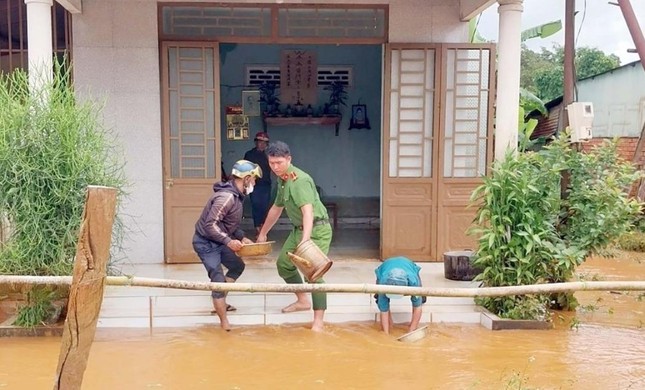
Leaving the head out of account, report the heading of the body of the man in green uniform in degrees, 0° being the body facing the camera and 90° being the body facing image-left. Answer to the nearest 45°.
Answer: approximately 45°

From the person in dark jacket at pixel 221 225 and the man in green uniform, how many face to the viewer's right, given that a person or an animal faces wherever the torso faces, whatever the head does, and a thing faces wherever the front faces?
1

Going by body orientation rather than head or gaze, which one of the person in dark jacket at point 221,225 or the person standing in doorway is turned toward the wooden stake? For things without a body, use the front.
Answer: the person standing in doorway

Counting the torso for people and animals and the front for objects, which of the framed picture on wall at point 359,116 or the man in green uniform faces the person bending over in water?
the framed picture on wall

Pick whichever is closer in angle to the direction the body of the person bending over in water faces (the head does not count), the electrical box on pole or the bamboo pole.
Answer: the bamboo pole

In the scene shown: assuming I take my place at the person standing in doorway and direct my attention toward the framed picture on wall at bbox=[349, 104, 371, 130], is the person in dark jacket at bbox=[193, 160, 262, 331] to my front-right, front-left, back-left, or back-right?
back-right

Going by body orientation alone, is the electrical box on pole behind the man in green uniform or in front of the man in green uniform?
behind

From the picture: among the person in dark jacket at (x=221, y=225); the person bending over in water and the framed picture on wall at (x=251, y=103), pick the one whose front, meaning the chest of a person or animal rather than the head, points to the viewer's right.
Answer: the person in dark jacket

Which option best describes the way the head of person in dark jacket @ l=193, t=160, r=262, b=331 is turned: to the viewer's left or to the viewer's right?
to the viewer's right

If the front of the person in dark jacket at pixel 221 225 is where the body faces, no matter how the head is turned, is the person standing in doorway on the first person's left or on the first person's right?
on the first person's left

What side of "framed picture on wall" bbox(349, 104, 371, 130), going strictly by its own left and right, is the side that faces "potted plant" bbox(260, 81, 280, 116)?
right

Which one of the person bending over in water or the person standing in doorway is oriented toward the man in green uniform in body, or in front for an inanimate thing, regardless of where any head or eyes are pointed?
the person standing in doorway

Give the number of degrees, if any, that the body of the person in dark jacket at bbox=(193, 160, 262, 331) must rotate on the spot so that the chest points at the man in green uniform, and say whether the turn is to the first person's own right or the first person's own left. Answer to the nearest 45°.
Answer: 0° — they already face them

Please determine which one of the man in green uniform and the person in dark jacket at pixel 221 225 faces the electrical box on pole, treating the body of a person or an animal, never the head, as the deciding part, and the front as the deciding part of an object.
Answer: the person in dark jacket
